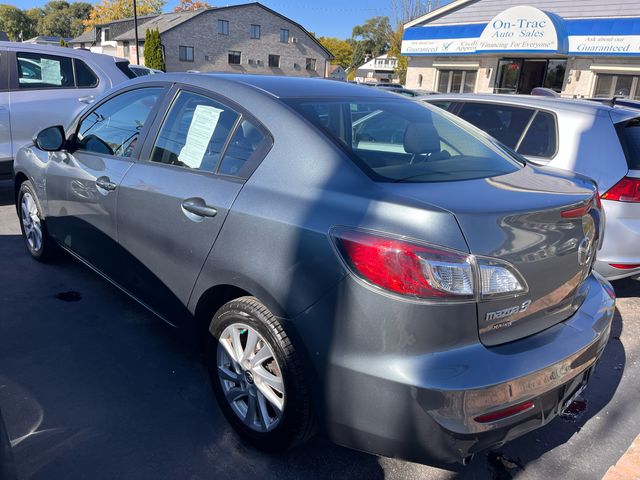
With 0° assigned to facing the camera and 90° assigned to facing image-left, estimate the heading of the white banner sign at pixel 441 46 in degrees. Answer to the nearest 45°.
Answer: approximately 0°

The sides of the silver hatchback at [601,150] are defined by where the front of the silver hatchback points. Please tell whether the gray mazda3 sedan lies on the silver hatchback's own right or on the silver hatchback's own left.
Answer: on the silver hatchback's own left

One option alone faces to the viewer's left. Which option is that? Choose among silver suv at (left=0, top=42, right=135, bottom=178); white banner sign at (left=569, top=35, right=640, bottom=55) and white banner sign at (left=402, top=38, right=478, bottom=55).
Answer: the silver suv

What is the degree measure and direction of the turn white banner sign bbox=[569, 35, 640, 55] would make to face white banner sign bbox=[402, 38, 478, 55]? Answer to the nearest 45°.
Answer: approximately 135° to its right

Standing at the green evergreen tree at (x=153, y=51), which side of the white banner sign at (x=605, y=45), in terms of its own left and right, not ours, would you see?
right

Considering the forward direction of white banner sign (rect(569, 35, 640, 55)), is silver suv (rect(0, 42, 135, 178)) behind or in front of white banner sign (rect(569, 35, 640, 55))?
in front

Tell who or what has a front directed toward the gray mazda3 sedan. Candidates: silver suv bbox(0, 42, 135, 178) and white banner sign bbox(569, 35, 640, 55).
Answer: the white banner sign

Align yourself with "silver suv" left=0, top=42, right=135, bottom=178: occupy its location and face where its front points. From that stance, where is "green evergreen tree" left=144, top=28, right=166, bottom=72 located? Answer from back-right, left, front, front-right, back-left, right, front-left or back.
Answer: right

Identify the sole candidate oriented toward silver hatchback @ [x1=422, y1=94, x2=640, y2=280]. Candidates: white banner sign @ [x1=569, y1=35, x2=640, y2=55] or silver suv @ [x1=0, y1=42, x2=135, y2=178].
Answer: the white banner sign

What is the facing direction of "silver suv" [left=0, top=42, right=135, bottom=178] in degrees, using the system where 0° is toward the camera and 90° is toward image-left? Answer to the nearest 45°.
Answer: approximately 90°

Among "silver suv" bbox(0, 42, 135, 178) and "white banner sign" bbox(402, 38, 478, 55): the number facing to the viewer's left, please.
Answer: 1

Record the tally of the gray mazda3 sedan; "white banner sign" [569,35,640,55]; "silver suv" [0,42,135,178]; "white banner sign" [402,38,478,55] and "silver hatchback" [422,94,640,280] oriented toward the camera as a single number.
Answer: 2

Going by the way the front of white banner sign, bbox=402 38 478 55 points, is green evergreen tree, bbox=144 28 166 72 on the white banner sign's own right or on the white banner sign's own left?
on the white banner sign's own right

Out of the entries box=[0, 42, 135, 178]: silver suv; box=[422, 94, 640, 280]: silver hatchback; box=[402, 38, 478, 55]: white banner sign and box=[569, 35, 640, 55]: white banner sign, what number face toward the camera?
2

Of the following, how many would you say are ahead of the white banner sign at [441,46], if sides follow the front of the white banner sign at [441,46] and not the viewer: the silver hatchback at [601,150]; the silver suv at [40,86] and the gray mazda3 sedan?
3

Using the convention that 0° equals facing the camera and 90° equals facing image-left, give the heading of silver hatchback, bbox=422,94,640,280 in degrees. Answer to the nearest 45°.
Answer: approximately 135°
